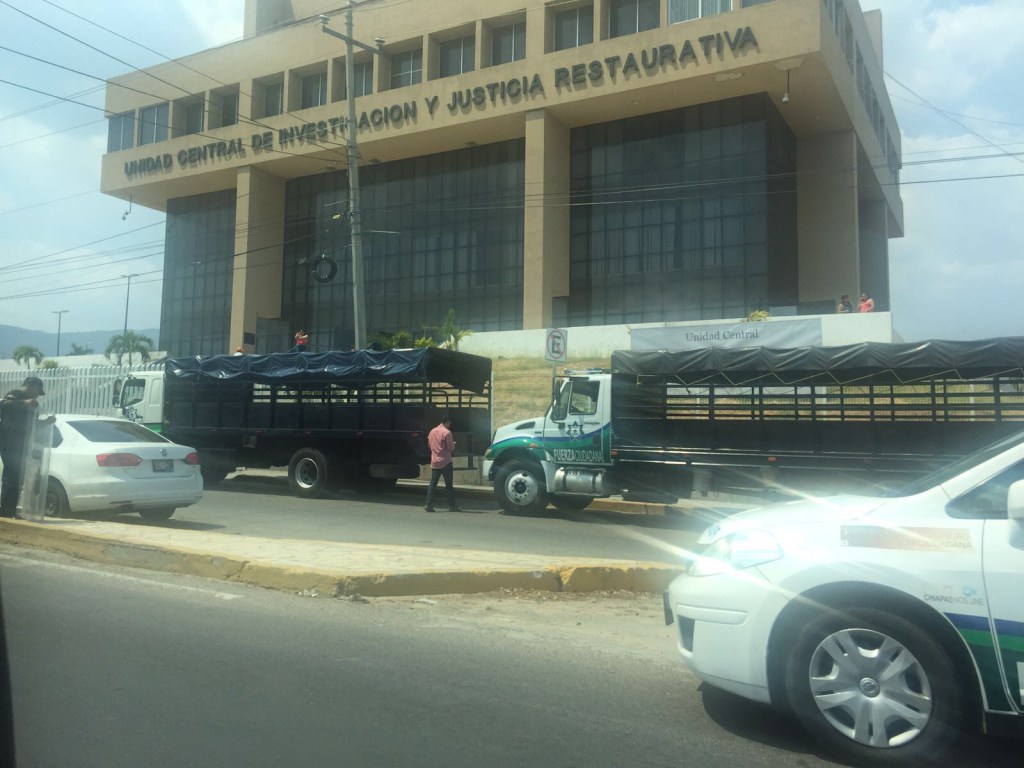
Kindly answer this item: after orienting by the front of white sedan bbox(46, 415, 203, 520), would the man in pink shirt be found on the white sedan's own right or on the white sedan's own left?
on the white sedan's own right

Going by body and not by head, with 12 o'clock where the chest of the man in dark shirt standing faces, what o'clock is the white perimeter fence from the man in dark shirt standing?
The white perimeter fence is roughly at 9 o'clock from the man in dark shirt standing.

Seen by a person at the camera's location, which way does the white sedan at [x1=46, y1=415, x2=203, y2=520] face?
facing away from the viewer and to the left of the viewer

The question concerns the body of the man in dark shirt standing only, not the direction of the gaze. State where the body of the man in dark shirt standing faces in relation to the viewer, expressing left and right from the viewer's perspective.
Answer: facing to the right of the viewer

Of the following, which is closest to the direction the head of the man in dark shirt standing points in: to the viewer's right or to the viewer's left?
to the viewer's right

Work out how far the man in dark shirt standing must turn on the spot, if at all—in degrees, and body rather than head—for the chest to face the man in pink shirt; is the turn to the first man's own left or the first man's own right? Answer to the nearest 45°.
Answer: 0° — they already face them

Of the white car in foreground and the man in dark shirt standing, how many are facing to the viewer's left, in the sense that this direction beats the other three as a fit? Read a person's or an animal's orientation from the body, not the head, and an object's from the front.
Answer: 1

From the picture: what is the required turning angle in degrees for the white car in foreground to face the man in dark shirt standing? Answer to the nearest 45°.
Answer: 0° — it already faces them

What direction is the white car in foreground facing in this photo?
to the viewer's left
